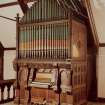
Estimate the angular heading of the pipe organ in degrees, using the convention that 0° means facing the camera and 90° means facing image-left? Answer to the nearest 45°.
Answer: approximately 45°
